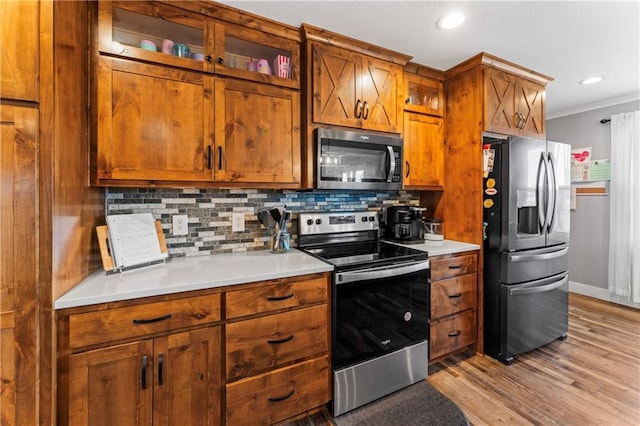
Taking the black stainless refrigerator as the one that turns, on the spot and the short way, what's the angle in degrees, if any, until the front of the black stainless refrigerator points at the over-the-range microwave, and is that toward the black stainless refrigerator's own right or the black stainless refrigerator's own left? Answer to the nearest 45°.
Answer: approximately 90° to the black stainless refrigerator's own right

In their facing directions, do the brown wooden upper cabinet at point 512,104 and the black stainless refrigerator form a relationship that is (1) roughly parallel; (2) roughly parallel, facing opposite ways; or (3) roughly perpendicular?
roughly parallel

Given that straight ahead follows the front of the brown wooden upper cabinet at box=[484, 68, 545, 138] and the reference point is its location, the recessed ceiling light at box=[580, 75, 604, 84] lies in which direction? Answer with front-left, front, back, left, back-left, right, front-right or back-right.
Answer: left

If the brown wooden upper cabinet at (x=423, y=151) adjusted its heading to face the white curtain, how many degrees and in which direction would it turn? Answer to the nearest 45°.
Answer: approximately 90° to its left

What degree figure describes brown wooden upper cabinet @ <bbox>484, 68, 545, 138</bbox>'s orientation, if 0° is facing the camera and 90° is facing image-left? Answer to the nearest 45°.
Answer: approximately 315°

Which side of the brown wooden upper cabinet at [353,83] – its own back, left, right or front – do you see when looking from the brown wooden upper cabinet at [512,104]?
left

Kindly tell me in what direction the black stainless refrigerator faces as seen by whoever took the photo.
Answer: facing the viewer and to the right of the viewer

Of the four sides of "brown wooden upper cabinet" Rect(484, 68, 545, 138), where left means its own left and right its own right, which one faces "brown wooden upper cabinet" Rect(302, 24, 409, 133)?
right

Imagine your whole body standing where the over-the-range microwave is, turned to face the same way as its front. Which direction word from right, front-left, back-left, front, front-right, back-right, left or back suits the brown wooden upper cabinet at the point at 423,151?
left

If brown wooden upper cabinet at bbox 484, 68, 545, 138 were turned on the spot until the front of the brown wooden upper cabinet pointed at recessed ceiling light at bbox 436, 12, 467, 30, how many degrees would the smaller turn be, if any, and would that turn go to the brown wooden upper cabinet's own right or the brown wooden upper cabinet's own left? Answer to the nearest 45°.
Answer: approximately 45° to the brown wooden upper cabinet's own right

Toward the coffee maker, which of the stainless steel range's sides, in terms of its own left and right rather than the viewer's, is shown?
left

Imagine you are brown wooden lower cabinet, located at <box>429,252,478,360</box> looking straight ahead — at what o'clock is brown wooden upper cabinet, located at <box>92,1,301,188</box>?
The brown wooden upper cabinet is roughly at 3 o'clock from the brown wooden lower cabinet.

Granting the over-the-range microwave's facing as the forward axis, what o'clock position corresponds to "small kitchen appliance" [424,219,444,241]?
The small kitchen appliance is roughly at 9 o'clock from the over-the-range microwave.

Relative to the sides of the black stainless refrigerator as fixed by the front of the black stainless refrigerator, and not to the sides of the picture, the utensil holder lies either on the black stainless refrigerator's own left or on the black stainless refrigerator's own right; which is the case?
on the black stainless refrigerator's own right

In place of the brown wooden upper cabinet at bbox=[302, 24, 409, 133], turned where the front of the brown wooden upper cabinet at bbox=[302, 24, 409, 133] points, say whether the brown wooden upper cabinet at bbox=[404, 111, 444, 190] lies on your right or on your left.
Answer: on your left

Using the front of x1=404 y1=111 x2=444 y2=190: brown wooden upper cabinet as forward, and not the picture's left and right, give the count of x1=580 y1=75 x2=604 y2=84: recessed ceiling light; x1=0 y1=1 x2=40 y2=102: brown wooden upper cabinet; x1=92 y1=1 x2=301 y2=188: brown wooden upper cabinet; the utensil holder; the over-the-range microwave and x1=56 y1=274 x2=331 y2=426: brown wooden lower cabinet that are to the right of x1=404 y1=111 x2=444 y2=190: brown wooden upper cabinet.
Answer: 5
